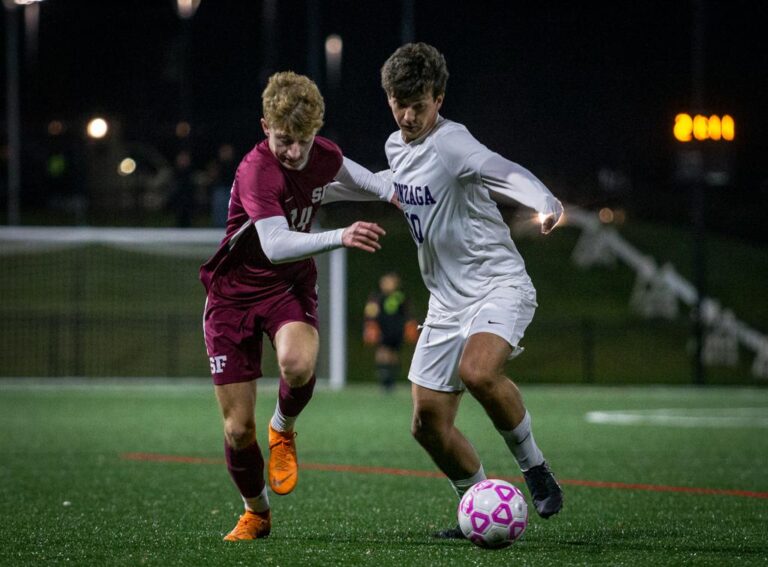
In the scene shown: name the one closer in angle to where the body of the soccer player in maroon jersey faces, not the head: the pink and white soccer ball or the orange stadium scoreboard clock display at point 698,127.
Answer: the pink and white soccer ball

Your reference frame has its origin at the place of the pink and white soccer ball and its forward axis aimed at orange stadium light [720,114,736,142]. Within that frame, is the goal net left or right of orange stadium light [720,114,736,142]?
left

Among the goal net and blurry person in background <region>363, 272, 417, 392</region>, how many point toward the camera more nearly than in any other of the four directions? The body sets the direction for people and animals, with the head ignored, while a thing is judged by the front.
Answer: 2

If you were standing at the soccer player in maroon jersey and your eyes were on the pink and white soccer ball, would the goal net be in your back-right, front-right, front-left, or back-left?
back-left

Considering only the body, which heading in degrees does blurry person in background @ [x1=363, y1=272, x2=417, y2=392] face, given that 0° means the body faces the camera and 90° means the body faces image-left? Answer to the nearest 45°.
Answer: approximately 0°

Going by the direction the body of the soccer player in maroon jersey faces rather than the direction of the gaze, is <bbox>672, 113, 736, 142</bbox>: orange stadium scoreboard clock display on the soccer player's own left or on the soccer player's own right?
on the soccer player's own left

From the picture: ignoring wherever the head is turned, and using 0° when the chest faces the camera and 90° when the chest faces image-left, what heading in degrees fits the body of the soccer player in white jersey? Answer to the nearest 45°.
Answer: approximately 45°
